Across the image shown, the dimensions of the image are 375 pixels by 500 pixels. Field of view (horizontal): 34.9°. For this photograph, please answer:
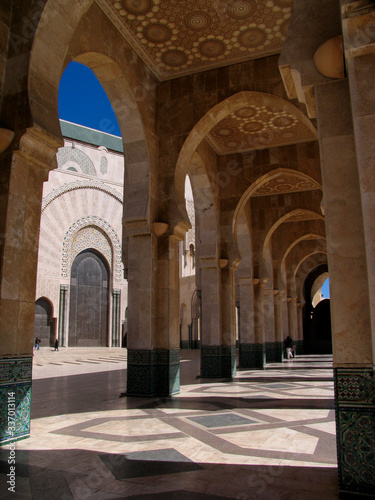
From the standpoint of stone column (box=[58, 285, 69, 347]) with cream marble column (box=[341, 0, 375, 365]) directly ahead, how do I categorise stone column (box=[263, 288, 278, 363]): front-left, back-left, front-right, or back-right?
front-left

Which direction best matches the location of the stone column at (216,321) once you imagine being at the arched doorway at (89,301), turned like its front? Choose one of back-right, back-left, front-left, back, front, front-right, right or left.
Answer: front

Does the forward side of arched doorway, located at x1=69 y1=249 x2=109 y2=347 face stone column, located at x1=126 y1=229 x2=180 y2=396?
yes

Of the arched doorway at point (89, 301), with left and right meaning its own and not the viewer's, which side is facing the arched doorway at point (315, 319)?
left

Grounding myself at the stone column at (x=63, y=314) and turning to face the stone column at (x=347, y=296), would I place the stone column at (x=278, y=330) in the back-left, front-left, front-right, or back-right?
front-left

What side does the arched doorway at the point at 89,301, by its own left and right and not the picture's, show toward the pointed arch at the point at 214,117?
front

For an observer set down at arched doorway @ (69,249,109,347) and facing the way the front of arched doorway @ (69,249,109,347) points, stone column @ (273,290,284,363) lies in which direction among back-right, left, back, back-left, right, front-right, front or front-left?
front-left

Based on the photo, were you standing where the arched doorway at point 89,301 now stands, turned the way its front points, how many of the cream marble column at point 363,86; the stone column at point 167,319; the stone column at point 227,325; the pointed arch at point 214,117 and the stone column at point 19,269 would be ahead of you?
5

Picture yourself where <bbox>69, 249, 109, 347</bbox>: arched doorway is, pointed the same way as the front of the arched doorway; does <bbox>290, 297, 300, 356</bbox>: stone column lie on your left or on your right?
on your left

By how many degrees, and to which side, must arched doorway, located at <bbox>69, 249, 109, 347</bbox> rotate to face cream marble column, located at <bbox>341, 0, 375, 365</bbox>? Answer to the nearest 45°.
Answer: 0° — it already faces it

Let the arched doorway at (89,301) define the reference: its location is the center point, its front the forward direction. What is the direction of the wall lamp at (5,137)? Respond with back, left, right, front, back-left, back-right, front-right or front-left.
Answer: front

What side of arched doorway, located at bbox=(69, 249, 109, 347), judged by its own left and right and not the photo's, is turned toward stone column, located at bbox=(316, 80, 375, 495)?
front

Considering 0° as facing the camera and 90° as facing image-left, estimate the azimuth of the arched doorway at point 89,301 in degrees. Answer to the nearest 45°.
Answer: approximately 0°
